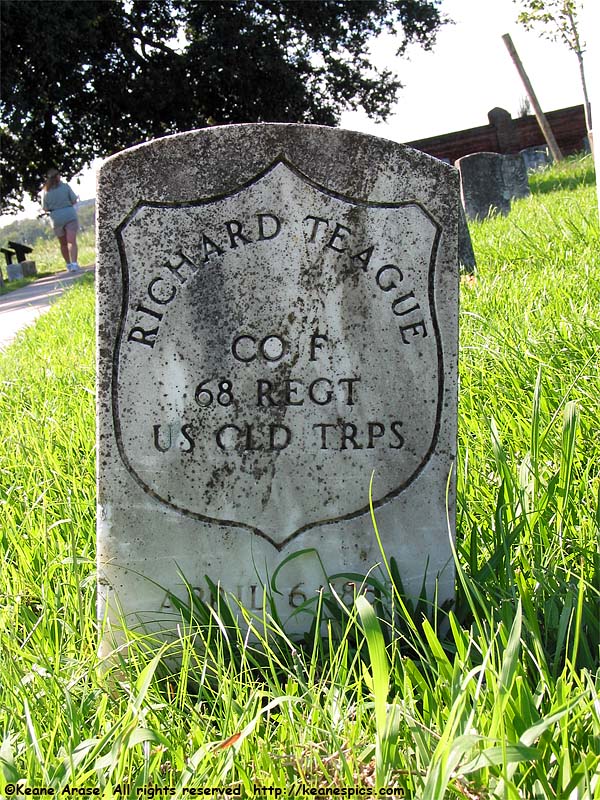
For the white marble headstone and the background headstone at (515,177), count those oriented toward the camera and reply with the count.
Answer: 2

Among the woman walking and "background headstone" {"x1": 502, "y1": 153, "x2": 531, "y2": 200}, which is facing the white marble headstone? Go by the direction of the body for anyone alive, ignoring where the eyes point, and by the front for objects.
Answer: the background headstone

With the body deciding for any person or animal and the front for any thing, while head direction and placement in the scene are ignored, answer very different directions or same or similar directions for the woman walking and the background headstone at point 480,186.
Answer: very different directions

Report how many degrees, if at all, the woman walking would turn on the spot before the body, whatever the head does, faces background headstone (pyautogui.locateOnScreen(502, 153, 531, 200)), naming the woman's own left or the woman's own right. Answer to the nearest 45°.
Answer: approximately 90° to the woman's own right

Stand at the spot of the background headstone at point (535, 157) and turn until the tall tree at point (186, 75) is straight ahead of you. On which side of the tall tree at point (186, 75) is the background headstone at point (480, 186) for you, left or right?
left

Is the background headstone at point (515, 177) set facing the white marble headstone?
yes

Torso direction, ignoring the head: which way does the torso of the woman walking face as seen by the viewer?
away from the camera

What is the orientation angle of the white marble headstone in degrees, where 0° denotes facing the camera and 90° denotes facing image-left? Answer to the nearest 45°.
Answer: approximately 0°

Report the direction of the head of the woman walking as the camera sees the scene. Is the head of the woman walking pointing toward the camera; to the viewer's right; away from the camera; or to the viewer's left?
away from the camera
